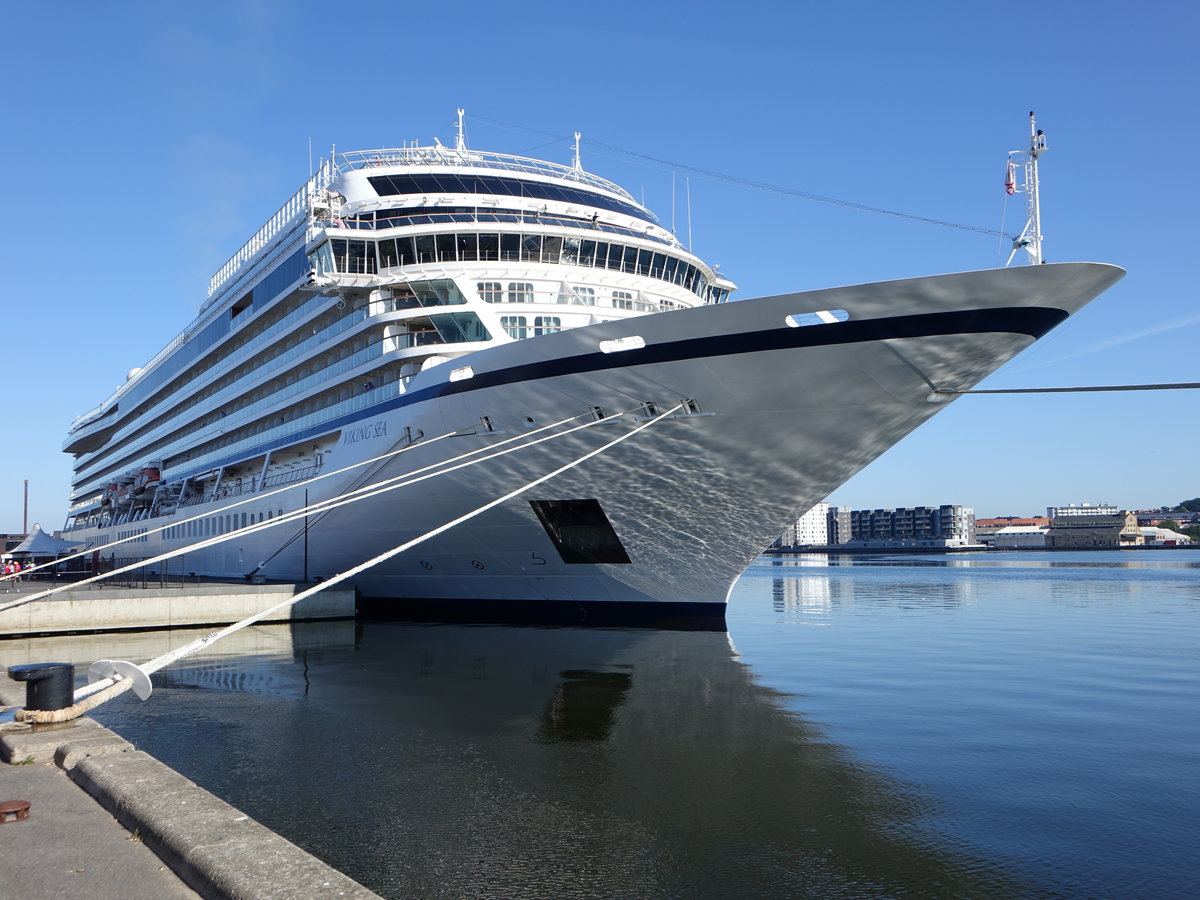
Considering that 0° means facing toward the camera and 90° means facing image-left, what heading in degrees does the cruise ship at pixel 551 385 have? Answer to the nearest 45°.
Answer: approximately 315°

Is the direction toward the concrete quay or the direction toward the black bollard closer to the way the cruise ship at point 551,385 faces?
the black bollard

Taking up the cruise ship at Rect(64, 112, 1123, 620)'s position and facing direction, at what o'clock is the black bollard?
The black bollard is roughly at 2 o'clock from the cruise ship.
